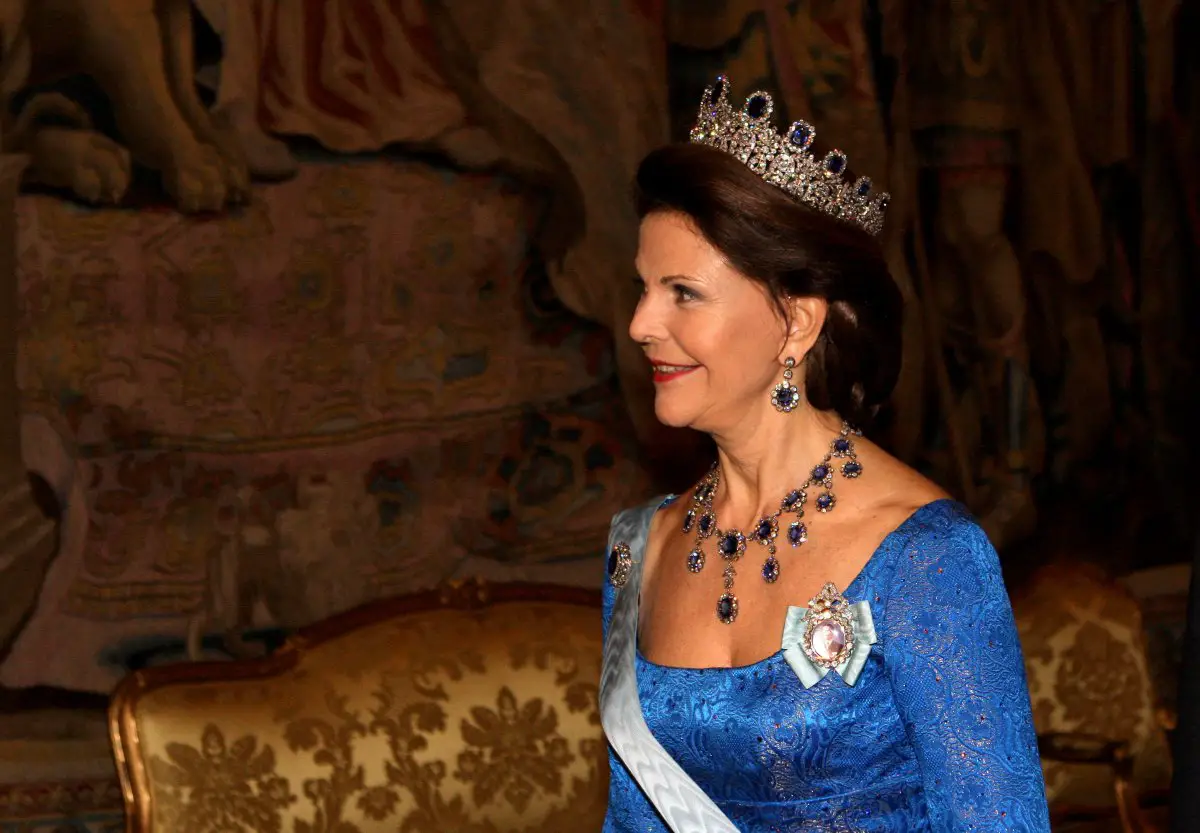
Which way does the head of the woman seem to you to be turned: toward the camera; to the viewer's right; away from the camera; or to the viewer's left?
to the viewer's left

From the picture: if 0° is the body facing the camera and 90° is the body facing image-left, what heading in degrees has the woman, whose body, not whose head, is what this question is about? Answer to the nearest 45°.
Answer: approximately 45°
